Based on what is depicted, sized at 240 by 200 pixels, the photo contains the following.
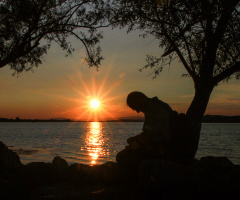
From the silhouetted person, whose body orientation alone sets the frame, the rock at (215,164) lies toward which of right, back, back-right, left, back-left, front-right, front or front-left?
back-right

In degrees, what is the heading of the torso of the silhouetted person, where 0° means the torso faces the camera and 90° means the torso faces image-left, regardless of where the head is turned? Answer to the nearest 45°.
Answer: approximately 90°

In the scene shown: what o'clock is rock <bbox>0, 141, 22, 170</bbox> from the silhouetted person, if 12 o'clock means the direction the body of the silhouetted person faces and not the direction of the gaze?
The rock is roughly at 1 o'clock from the silhouetted person.
